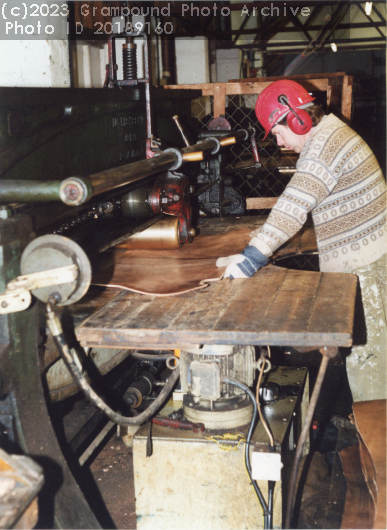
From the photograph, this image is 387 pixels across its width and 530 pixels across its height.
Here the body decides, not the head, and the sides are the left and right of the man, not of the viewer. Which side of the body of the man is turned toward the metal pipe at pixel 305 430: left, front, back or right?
left

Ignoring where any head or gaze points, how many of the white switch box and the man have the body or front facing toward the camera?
1

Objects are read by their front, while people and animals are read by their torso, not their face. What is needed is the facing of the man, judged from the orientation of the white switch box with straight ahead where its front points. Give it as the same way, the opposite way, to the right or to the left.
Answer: to the right

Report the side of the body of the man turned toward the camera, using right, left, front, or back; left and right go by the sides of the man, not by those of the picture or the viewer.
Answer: left

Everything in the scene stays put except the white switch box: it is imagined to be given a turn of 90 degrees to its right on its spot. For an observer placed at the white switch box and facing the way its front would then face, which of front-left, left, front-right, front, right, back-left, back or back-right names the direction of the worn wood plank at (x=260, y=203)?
right

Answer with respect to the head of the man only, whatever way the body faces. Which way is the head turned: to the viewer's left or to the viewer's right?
to the viewer's left

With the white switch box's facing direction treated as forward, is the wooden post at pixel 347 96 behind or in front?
behind
